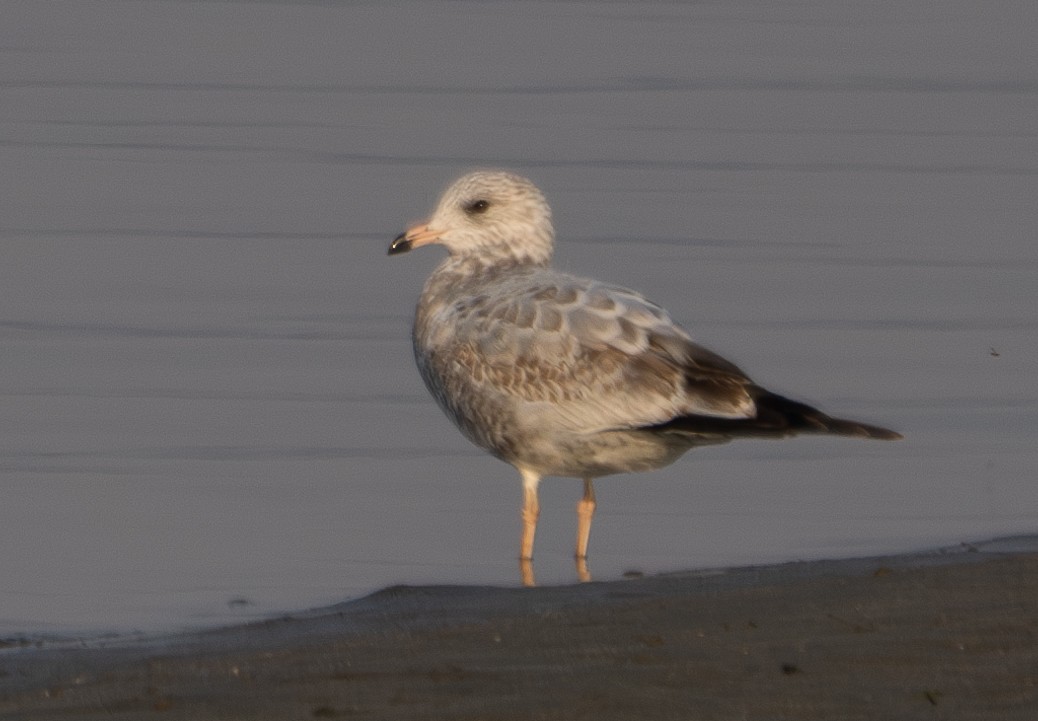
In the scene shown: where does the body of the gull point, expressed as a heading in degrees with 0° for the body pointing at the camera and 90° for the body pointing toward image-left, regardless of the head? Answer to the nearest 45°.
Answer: approximately 90°
